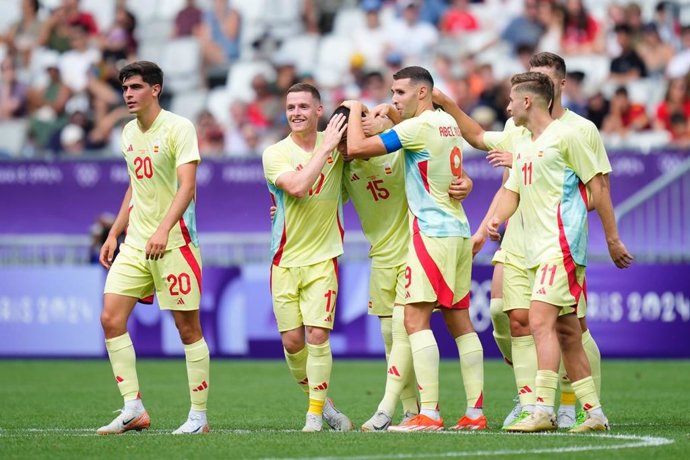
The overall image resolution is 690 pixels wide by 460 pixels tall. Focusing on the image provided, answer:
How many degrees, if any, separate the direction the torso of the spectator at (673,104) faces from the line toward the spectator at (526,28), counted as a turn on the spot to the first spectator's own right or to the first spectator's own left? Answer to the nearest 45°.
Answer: approximately 135° to the first spectator's own right

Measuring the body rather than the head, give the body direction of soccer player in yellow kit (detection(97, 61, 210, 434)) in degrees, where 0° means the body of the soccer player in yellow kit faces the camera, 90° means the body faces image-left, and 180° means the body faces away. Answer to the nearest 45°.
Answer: approximately 45°

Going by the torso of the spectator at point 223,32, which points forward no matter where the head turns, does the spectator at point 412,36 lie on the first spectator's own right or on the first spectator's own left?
on the first spectator's own left

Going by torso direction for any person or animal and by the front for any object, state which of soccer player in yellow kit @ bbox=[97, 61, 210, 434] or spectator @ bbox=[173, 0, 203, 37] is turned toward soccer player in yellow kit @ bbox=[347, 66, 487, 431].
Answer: the spectator

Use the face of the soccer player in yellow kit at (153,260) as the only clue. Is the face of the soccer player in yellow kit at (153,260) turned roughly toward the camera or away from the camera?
toward the camera

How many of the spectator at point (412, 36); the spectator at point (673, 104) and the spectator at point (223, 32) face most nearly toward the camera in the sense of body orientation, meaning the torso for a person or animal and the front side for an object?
3

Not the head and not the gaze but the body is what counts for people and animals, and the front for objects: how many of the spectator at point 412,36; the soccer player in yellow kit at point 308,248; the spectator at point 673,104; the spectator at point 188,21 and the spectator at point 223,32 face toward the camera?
5

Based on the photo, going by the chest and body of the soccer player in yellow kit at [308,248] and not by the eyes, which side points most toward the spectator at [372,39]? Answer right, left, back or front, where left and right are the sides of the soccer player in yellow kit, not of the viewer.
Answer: back

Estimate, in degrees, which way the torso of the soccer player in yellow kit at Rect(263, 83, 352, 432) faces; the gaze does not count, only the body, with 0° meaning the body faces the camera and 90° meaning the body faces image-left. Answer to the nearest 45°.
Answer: approximately 0°

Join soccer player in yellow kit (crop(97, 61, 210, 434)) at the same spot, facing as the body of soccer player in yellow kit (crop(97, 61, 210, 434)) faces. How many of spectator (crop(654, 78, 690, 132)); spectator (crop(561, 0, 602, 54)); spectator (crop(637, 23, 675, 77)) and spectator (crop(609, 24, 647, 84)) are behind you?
4

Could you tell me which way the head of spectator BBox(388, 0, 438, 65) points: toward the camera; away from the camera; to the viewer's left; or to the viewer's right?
toward the camera

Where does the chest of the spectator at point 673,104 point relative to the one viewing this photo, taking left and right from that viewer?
facing the viewer

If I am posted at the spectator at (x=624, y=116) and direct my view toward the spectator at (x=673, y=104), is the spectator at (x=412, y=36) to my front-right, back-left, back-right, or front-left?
back-left

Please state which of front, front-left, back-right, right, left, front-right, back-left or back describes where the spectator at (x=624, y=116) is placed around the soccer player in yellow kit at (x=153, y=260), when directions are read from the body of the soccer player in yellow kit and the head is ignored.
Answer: back

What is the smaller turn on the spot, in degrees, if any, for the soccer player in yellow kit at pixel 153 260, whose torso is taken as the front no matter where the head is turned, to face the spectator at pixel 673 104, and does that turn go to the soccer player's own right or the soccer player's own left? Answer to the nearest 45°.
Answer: approximately 180°
